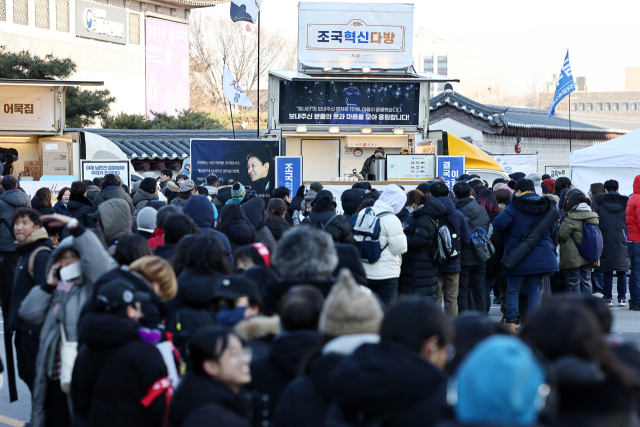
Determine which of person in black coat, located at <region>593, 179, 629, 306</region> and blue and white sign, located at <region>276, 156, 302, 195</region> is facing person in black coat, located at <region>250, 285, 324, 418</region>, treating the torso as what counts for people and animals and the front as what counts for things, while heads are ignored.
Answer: the blue and white sign

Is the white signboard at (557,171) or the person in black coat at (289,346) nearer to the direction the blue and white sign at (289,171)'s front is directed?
the person in black coat

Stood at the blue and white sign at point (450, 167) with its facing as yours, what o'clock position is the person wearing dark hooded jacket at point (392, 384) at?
The person wearing dark hooded jacket is roughly at 12 o'clock from the blue and white sign.

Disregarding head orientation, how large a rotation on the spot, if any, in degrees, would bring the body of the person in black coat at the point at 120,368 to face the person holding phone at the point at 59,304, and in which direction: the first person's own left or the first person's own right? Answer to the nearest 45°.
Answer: approximately 45° to the first person's own left

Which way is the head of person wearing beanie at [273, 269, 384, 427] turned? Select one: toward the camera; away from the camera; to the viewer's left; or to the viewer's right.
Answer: away from the camera

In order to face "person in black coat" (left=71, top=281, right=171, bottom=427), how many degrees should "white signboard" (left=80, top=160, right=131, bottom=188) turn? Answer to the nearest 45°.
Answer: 0° — it already faces them

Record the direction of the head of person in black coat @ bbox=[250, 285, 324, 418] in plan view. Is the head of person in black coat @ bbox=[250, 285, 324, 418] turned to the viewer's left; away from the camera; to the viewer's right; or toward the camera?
away from the camera

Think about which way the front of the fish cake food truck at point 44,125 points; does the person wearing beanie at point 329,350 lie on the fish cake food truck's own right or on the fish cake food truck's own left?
on the fish cake food truck's own right
